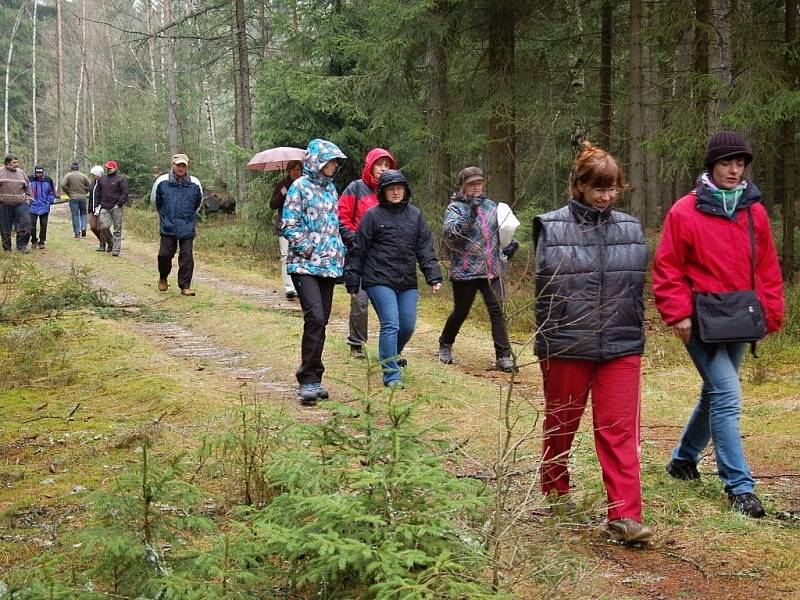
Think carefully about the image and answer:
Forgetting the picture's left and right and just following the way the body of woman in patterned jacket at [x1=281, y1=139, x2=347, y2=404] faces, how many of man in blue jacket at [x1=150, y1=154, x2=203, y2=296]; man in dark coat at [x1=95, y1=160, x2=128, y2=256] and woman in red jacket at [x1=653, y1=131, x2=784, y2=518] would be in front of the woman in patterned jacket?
1

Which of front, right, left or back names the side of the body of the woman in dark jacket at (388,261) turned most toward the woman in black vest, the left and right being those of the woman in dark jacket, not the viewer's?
front

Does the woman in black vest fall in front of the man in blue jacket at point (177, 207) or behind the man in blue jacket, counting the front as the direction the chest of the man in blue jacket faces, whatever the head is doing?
in front

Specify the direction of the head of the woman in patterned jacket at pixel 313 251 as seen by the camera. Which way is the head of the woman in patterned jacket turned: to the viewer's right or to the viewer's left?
to the viewer's right

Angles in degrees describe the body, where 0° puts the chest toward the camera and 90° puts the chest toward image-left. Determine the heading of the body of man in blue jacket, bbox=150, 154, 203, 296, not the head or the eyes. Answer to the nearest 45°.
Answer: approximately 0°

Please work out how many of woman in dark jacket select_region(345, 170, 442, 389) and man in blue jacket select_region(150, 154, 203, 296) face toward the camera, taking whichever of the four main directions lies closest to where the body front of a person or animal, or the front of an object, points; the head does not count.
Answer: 2

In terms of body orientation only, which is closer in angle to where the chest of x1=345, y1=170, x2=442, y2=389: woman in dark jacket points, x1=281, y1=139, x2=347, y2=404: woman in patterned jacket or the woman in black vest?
the woman in black vest

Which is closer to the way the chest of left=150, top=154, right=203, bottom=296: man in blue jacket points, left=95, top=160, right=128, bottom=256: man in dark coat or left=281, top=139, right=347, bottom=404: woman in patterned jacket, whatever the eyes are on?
the woman in patterned jacket

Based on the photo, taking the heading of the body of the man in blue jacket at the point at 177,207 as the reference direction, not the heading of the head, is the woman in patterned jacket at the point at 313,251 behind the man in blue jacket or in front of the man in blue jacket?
in front

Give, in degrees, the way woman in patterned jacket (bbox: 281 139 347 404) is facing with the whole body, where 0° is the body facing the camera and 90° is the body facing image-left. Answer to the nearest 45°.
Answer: approximately 315°
